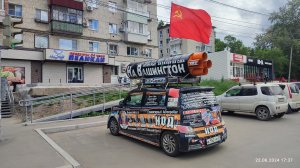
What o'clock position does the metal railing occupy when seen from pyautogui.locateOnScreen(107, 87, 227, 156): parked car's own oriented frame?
The metal railing is roughly at 12 o'clock from the parked car.

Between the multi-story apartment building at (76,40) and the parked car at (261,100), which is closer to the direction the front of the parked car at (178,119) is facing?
the multi-story apartment building

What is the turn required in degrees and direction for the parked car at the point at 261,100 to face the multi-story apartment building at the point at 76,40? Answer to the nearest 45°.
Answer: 0° — it already faces it

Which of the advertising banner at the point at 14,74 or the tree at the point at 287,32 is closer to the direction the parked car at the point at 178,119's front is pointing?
the advertising banner

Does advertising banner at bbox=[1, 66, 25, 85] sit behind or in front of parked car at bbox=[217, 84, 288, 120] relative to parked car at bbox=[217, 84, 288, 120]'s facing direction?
in front
